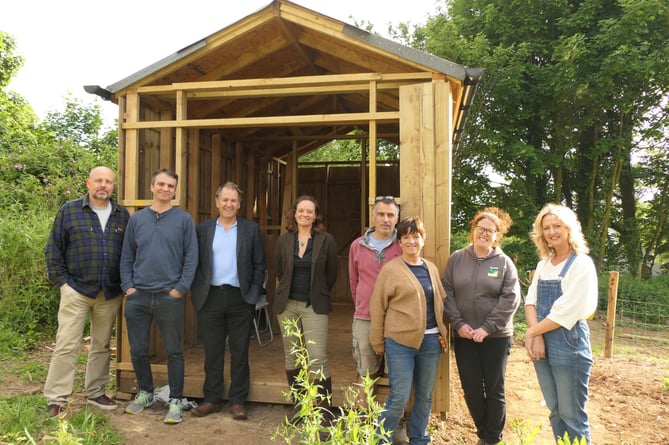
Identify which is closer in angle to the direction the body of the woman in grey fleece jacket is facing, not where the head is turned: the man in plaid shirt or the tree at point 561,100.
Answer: the man in plaid shirt

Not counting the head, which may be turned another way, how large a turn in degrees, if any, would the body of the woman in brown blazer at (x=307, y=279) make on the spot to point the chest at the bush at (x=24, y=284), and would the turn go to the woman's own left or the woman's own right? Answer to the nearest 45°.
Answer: approximately 135° to the woman's own right

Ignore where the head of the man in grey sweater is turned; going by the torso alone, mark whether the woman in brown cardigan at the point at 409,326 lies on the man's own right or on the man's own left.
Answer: on the man's own left
